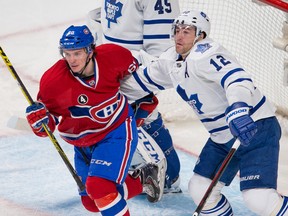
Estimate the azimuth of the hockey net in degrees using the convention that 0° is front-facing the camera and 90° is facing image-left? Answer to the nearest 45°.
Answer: approximately 45°

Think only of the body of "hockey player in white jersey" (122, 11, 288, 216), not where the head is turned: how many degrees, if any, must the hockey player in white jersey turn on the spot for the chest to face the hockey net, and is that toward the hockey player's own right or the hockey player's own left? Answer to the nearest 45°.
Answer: approximately 135° to the hockey player's own right

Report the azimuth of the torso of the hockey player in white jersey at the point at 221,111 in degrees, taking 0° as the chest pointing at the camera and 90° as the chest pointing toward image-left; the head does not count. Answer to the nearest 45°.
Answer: approximately 45°

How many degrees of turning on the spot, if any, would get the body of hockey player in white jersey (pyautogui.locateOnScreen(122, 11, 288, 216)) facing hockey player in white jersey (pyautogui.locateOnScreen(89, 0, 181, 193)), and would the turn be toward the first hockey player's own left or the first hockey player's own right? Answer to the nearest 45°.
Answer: approximately 90° to the first hockey player's own right

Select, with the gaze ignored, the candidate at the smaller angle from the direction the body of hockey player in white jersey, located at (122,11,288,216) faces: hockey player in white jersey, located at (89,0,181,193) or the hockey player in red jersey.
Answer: the hockey player in red jersey
